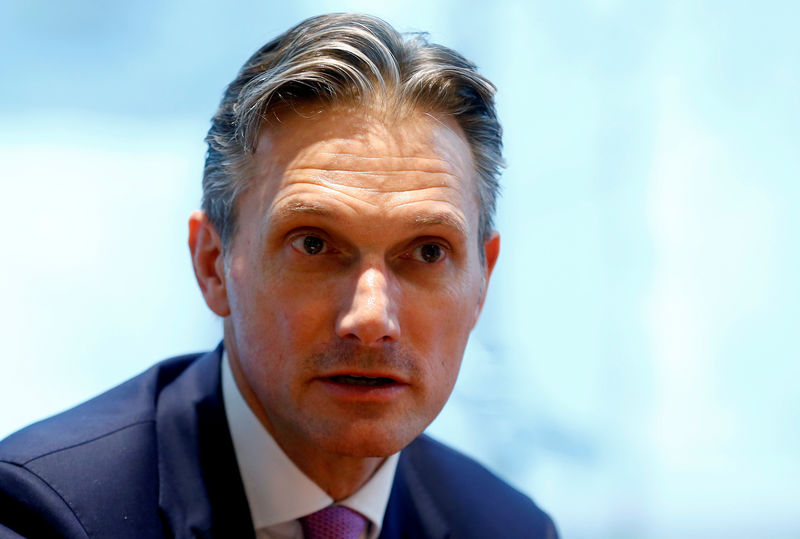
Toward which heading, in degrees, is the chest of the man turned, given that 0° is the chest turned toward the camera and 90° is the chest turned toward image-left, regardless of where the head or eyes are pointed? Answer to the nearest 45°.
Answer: approximately 315°

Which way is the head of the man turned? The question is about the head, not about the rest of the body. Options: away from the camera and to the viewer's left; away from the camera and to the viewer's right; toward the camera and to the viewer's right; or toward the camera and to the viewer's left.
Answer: toward the camera and to the viewer's right
